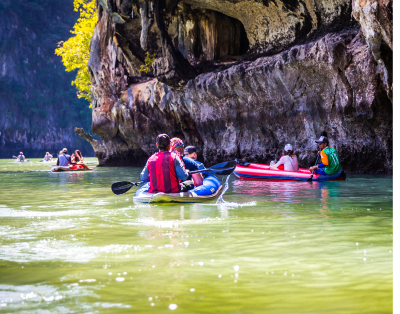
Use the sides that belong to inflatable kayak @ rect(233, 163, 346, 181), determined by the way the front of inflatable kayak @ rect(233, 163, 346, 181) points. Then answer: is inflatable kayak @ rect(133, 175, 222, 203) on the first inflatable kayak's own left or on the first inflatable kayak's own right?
on the first inflatable kayak's own left

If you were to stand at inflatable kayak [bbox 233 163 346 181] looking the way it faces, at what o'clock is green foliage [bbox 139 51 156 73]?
The green foliage is roughly at 2 o'clock from the inflatable kayak.

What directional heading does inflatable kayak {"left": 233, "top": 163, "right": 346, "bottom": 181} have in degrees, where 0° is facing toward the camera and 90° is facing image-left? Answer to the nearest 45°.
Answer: approximately 90°

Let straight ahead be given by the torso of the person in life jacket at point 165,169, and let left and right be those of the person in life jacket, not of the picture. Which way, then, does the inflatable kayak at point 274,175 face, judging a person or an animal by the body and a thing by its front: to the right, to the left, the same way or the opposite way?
to the left

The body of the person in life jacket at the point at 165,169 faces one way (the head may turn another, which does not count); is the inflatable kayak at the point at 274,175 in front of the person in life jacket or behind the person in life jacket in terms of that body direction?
in front

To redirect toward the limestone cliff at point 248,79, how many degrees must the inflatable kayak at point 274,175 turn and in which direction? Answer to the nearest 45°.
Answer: approximately 90° to its right

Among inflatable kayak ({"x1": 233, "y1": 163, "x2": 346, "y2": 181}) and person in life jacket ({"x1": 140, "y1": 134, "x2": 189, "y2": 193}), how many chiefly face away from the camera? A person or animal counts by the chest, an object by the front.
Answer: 1

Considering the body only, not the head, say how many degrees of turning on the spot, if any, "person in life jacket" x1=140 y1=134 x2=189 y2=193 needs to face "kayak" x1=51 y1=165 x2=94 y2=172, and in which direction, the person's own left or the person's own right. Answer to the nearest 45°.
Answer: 0° — they already face it

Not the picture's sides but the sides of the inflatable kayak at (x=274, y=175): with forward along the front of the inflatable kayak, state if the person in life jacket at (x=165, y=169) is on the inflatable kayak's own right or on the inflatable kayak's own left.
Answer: on the inflatable kayak's own left

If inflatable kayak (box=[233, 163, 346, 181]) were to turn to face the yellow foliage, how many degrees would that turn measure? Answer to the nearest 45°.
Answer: approximately 45° to its right

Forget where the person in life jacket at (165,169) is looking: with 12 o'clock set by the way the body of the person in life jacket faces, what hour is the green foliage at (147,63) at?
The green foliage is roughly at 12 o'clock from the person in life jacket.

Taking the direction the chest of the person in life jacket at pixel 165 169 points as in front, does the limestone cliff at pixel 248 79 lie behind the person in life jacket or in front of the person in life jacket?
in front

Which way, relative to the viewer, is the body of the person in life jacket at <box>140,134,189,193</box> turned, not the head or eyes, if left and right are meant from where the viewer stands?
facing away from the viewer
